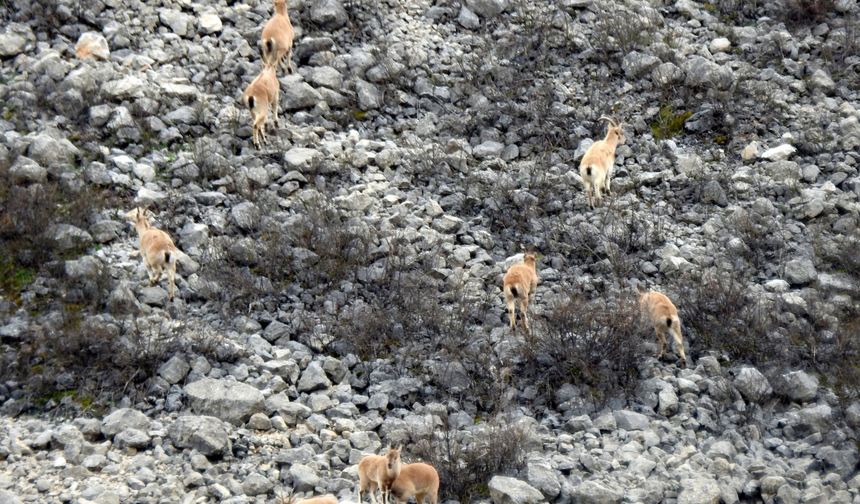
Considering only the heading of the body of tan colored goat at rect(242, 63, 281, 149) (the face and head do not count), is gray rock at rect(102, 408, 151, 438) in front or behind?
behind

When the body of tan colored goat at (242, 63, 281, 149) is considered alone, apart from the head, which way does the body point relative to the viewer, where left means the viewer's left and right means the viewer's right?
facing away from the viewer and to the right of the viewer

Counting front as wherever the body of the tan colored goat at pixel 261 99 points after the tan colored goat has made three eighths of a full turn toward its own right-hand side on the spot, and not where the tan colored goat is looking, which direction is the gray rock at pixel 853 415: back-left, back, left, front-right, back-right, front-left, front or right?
front-left

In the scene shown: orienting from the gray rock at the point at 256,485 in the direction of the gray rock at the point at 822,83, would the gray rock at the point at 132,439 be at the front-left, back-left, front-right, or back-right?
back-left

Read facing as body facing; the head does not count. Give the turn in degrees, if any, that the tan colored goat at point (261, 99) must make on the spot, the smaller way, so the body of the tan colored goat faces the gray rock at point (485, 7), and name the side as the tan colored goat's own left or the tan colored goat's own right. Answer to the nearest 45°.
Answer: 0° — it already faces it

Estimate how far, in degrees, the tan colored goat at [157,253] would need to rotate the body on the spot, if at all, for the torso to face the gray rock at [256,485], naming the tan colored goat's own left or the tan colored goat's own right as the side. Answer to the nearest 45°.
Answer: approximately 135° to the tan colored goat's own left

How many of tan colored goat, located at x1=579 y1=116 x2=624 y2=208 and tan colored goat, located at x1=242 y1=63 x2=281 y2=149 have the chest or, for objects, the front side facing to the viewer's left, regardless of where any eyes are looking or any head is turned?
0

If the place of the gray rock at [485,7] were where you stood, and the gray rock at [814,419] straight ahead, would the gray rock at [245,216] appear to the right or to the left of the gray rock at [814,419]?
right

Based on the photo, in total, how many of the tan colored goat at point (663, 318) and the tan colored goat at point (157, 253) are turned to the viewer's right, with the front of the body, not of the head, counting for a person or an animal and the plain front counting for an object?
0

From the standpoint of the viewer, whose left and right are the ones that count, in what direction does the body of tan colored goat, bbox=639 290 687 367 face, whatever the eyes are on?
facing away from the viewer and to the left of the viewer

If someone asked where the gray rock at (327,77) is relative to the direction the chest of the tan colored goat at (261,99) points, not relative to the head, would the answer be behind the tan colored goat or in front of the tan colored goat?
in front

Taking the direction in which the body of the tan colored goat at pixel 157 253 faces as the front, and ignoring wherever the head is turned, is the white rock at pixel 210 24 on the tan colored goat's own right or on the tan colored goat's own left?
on the tan colored goat's own right

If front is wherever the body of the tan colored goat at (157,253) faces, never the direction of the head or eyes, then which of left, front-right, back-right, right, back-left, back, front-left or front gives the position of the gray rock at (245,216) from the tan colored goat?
right

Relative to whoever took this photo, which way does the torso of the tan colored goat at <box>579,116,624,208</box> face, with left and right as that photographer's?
facing away from the viewer and to the right of the viewer

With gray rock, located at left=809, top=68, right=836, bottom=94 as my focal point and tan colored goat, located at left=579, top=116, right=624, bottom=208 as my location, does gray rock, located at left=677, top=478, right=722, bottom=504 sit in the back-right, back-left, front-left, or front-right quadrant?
back-right
